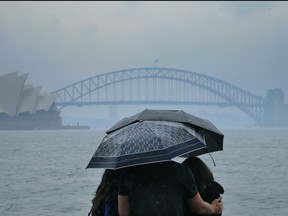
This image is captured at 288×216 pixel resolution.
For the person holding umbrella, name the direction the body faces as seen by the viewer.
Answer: away from the camera
